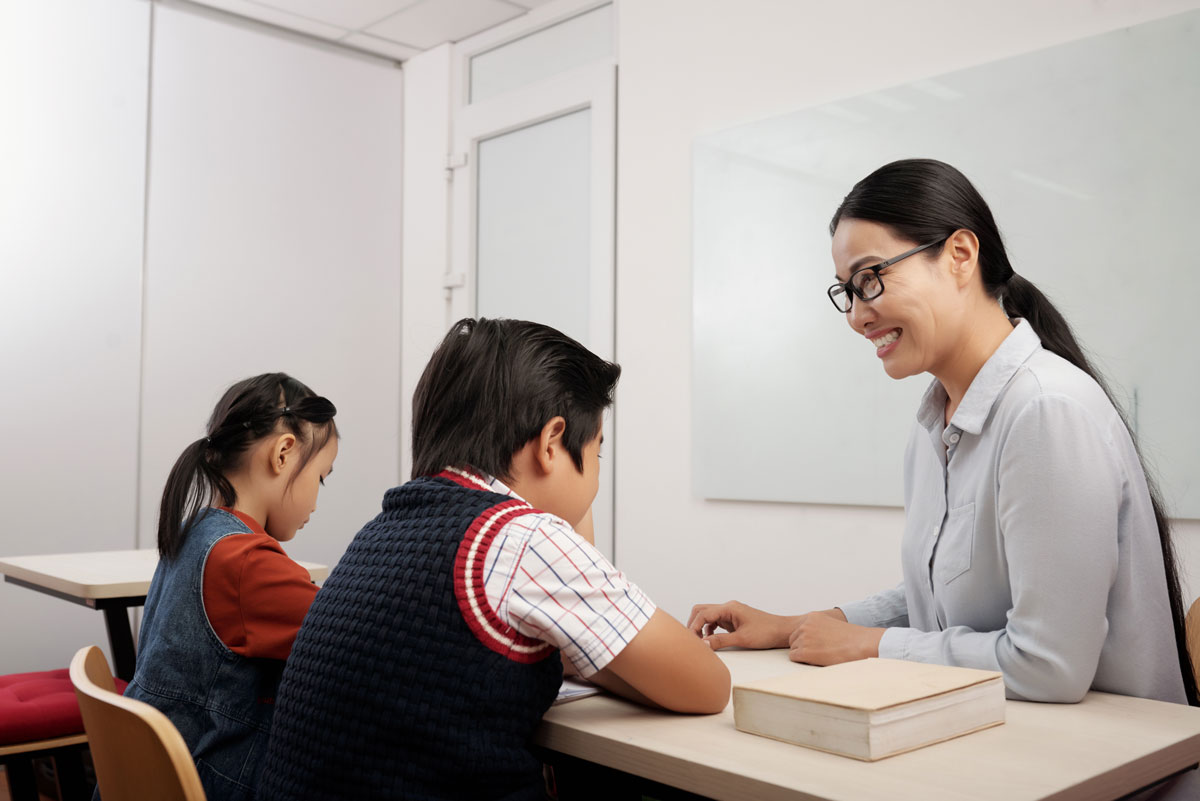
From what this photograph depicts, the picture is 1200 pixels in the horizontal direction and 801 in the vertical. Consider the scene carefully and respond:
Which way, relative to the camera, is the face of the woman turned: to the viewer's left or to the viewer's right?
to the viewer's left

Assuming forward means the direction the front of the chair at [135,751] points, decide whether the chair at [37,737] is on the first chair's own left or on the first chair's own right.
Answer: on the first chair's own left

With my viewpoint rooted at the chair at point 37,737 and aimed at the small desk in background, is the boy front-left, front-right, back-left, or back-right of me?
back-right

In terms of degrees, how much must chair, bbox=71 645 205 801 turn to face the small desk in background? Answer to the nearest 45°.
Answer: approximately 45° to its left

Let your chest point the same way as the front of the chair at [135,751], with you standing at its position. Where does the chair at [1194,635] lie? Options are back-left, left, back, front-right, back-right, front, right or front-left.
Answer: front-right

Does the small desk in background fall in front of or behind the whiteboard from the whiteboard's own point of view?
in front

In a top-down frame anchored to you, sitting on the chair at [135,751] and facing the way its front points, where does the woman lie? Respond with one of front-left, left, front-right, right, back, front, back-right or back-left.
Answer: front-right

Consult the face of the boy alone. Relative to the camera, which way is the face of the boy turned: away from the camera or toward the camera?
away from the camera

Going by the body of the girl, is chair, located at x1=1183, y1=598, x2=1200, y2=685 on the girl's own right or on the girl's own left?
on the girl's own right

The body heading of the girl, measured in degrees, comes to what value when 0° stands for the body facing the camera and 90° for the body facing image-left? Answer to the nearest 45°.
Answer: approximately 225°
